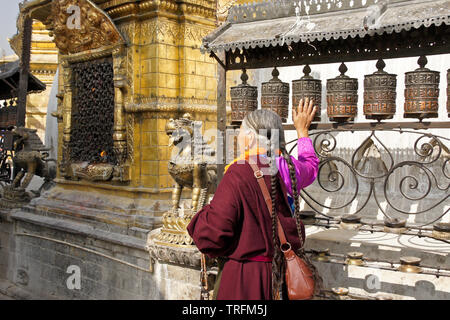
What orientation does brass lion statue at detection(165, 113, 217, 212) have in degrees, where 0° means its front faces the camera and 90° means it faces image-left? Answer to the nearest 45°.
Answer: approximately 45°

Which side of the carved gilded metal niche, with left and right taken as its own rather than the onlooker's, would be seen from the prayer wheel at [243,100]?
left

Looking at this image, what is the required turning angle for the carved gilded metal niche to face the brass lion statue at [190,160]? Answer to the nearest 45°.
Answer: approximately 45° to its left

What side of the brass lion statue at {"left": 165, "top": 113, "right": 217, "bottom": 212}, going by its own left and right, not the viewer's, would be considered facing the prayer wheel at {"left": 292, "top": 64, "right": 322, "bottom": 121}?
back

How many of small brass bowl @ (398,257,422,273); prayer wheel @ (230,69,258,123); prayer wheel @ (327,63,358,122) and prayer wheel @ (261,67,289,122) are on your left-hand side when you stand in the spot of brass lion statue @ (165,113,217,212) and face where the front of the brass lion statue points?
4

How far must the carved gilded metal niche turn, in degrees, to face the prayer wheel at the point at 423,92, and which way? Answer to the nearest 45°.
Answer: approximately 90° to its left
